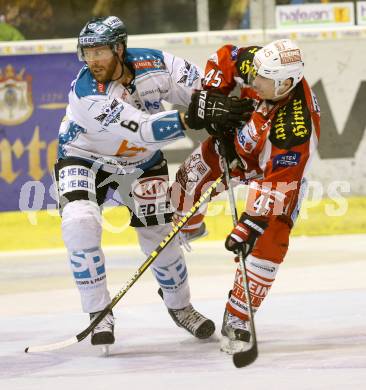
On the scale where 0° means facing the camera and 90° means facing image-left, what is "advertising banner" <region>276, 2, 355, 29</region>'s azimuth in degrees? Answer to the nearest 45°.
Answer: approximately 0°

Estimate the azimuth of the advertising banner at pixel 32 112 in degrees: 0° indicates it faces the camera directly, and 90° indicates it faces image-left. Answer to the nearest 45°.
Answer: approximately 0°

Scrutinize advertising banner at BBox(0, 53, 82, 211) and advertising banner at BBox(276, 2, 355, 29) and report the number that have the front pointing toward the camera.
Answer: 2

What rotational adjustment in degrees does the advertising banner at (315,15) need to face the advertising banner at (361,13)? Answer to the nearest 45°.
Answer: approximately 90° to its left

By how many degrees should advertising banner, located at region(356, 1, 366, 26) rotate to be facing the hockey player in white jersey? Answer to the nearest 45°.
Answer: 0° — it already faces them

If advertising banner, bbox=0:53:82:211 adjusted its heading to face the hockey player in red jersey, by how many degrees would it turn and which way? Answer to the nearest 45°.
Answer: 0° — it already faces them

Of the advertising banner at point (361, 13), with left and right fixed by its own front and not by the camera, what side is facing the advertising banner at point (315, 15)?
right

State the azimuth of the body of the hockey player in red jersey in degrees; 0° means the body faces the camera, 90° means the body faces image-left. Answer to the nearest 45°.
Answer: approximately 45°

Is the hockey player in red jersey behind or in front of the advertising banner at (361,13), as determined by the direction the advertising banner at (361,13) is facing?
in front

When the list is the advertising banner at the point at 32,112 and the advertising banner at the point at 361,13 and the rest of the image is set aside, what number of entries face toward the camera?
2
